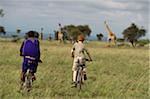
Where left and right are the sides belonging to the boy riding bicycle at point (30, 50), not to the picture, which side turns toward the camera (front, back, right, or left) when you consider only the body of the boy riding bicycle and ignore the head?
back
